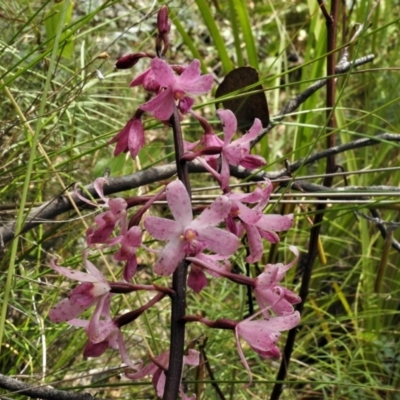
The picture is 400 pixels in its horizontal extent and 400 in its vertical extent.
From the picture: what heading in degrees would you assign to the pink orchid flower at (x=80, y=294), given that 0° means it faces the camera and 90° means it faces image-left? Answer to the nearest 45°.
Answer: approximately 90°

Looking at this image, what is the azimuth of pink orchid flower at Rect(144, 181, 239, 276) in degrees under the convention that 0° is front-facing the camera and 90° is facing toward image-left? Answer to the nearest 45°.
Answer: approximately 0°

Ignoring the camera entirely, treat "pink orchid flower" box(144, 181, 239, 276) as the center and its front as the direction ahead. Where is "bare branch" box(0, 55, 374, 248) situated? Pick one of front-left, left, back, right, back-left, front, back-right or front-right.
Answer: back

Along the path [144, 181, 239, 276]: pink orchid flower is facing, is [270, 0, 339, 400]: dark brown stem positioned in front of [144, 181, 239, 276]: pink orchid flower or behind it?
behind
